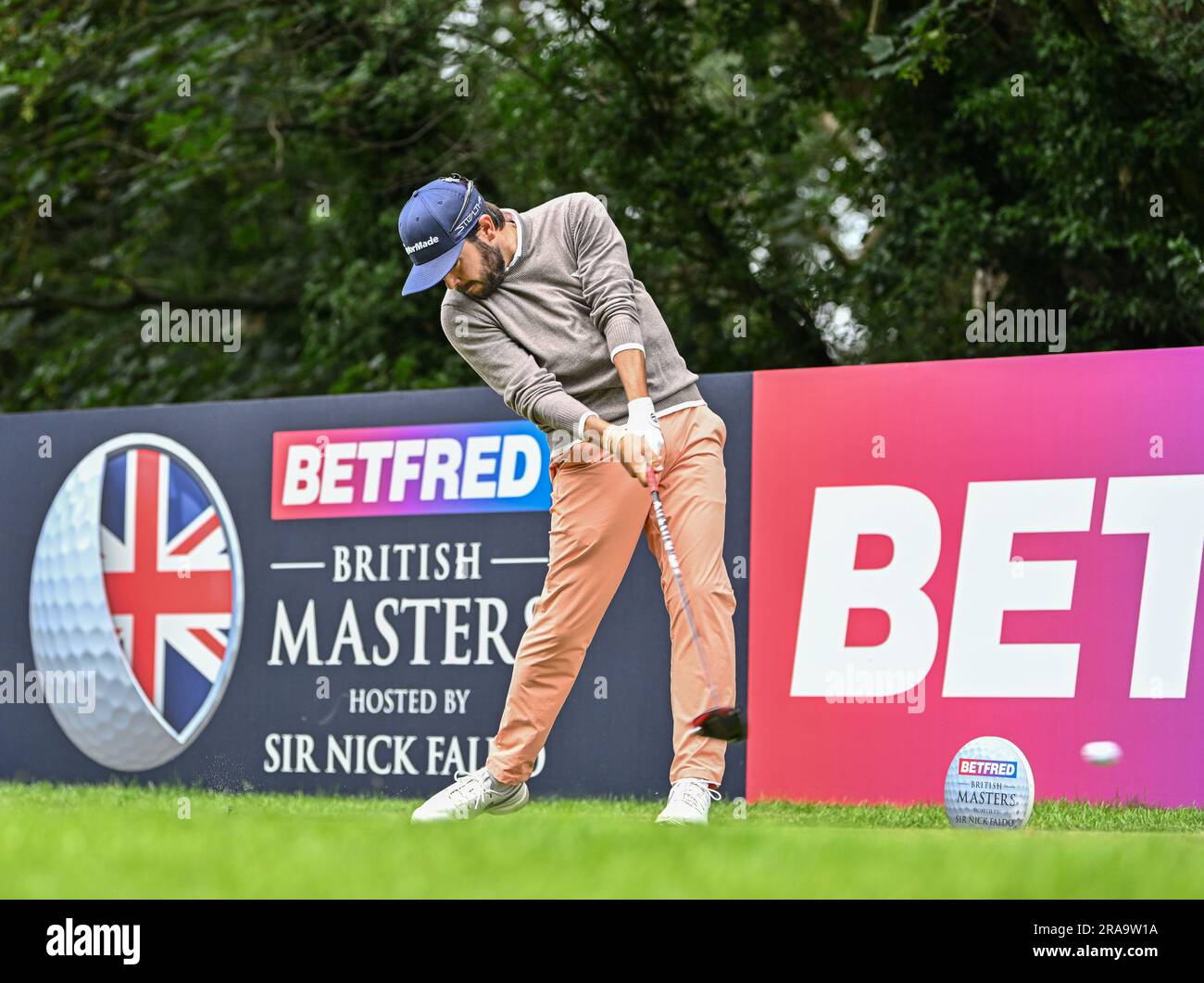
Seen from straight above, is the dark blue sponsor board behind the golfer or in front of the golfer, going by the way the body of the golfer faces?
behind

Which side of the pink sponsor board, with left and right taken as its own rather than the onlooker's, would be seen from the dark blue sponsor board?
right

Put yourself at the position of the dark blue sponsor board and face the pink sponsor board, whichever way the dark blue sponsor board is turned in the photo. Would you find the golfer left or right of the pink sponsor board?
right

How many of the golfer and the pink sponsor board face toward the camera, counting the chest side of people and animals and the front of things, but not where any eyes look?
2

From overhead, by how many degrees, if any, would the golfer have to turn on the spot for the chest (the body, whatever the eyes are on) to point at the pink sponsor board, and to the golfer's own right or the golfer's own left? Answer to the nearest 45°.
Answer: approximately 135° to the golfer's own left
